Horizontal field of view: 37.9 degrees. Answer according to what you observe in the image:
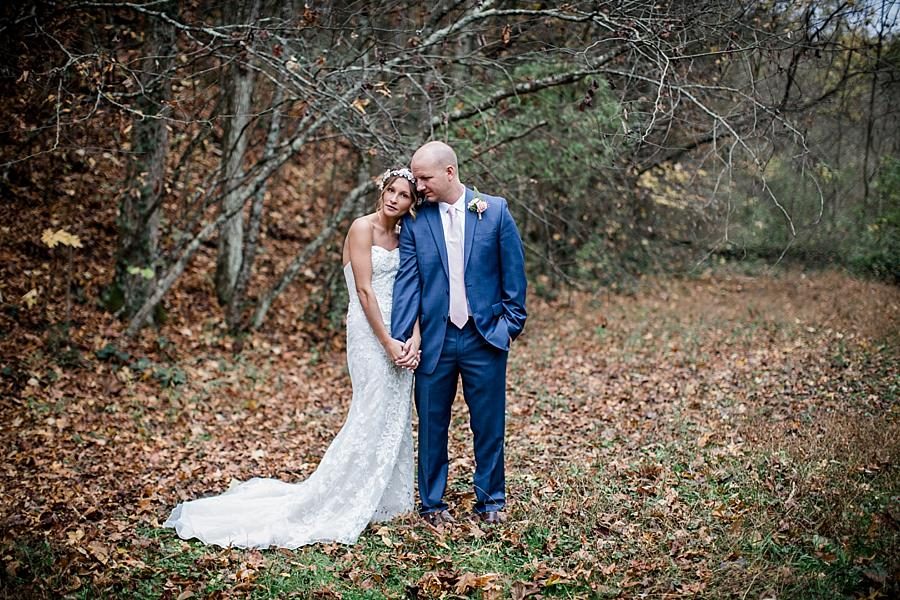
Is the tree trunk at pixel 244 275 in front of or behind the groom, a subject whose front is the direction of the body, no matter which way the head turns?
behind

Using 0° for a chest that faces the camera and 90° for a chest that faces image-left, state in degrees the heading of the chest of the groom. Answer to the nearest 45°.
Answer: approximately 0°

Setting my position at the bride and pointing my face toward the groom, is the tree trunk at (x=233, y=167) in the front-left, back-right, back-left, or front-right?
back-left

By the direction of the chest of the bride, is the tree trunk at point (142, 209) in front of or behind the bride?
behind

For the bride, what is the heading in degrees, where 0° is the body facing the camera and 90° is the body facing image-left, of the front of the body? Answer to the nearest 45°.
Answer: approximately 315°
